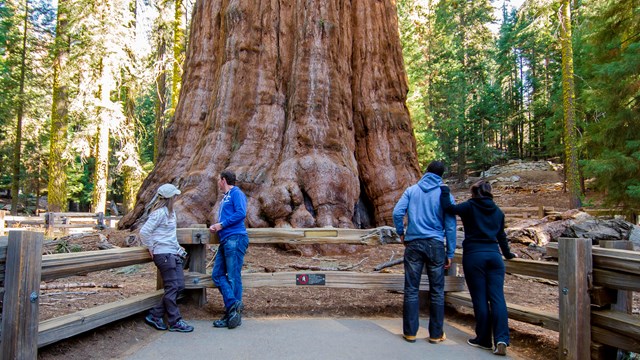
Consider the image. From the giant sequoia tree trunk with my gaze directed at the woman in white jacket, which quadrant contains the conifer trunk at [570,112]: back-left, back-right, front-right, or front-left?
back-left

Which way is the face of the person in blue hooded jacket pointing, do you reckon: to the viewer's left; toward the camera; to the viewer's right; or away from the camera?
away from the camera

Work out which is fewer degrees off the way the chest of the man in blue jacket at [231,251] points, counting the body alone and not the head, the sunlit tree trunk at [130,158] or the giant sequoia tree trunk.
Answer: the sunlit tree trunk

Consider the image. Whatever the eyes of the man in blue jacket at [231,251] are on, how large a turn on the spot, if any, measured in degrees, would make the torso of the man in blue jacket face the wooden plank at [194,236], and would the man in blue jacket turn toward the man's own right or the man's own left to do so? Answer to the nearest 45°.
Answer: approximately 45° to the man's own right

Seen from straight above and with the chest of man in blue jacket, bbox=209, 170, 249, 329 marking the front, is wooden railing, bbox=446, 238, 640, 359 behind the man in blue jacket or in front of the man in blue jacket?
behind

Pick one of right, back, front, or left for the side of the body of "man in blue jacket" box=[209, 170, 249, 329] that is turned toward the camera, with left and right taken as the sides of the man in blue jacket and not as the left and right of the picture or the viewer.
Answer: left

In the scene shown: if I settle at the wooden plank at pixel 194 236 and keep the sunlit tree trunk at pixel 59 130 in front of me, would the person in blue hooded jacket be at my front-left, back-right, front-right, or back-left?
back-right

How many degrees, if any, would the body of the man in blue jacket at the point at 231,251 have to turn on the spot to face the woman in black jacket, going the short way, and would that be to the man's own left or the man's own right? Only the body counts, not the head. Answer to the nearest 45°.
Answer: approximately 135° to the man's own left

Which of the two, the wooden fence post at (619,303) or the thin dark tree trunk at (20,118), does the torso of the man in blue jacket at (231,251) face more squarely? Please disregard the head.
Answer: the thin dark tree trunk

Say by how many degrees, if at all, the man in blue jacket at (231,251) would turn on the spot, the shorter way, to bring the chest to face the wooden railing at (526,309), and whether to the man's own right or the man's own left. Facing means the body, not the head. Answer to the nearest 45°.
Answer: approximately 135° to the man's own left

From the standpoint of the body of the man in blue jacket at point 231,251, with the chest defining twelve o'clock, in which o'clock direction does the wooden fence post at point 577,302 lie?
The wooden fence post is roughly at 7 o'clock from the man in blue jacket.

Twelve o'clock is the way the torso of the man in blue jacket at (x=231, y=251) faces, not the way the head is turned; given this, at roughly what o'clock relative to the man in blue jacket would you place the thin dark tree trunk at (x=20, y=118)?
The thin dark tree trunk is roughly at 2 o'clock from the man in blue jacket.
